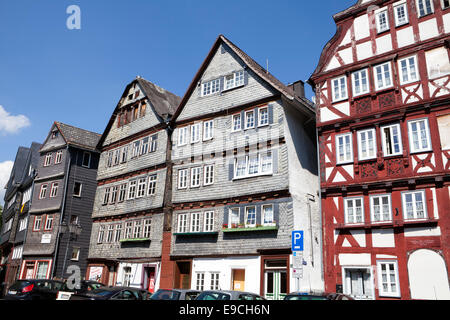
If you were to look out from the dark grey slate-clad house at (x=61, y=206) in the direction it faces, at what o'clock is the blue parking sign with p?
The blue parking sign with p is roughly at 10 o'clock from the dark grey slate-clad house.

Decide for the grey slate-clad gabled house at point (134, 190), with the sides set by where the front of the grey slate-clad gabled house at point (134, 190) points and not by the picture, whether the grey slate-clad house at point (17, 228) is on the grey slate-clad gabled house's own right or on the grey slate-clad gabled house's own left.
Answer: on the grey slate-clad gabled house's own right

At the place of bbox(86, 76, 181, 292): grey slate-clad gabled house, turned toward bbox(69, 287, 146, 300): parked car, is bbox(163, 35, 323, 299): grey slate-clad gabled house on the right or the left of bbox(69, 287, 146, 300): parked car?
left

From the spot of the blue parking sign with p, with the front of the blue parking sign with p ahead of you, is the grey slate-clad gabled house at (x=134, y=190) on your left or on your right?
on your right

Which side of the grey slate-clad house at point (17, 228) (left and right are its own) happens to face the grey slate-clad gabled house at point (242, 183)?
left

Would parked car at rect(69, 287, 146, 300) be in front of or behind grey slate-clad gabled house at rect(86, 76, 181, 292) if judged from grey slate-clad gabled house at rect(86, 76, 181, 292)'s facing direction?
in front

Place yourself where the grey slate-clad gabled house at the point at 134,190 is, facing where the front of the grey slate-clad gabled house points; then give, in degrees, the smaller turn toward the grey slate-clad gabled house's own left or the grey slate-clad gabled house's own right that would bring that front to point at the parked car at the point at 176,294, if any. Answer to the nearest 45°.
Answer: approximately 45° to the grey slate-clad gabled house's own left

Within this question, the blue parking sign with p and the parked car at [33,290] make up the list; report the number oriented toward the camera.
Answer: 1

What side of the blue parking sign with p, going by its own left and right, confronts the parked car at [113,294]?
right
